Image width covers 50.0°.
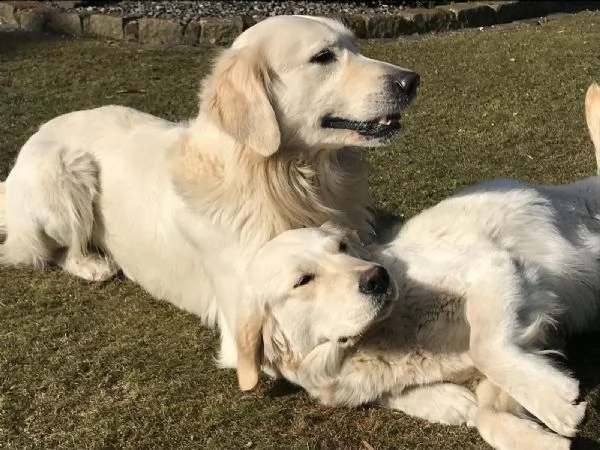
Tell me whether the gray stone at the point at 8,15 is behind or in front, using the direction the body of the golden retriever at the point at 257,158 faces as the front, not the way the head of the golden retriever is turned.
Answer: behind

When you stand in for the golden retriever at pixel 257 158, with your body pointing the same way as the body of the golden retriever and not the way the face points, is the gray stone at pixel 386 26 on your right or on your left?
on your left

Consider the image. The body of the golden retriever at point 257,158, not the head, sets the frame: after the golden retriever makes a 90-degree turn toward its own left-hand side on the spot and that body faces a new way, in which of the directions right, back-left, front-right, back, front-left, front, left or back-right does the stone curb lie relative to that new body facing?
front-left

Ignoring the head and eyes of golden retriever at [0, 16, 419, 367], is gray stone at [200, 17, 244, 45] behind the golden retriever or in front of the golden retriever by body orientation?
behind

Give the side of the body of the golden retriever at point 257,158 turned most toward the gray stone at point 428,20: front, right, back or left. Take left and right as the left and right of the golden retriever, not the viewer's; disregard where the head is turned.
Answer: left

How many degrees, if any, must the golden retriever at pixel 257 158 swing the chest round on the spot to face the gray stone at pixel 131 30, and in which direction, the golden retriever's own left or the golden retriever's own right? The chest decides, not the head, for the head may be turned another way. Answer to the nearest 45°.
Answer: approximately 135° to the golden retriever's own left

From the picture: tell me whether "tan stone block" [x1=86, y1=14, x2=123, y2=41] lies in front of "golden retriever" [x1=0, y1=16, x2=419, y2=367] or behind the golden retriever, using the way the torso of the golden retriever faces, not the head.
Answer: behind

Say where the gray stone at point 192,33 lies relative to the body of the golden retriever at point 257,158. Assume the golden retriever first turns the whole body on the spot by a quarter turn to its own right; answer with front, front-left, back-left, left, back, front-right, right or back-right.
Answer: back-right

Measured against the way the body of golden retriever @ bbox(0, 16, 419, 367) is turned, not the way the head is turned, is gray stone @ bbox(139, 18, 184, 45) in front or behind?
behind

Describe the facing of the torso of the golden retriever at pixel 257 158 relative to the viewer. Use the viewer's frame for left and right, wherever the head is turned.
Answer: facing the viewer and to the right of the viewer

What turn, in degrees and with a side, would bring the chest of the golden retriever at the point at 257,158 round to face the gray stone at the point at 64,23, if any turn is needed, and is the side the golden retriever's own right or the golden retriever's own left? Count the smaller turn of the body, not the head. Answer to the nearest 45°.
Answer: approximately 135° to the golden retriever's own left
